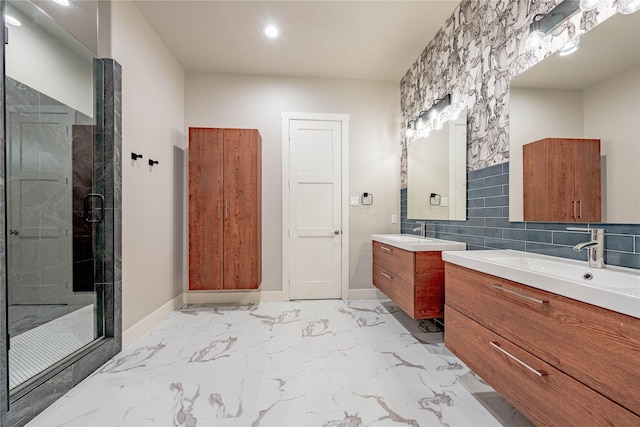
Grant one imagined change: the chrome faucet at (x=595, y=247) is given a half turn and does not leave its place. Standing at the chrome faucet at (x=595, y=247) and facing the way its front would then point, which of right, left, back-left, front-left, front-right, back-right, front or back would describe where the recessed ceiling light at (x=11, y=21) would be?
back

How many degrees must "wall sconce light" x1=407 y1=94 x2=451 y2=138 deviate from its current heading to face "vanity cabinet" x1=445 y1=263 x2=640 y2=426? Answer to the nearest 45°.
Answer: approximately 45° to its left

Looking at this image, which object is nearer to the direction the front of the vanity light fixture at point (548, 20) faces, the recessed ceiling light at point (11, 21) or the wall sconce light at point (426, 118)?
the recessed ceiling light

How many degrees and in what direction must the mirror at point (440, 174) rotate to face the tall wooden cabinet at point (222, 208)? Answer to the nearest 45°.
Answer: approximately 45° to its right

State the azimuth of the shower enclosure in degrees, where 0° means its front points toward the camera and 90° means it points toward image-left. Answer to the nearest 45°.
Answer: approximately 315°

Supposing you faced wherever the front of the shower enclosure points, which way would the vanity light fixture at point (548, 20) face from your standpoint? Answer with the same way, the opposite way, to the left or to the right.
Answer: the opposite way

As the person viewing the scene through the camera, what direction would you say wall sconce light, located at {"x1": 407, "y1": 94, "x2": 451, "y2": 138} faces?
facing the viewer and to the left of the viewer

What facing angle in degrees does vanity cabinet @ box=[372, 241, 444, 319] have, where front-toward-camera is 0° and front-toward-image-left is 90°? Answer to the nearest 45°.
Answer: approximately 45°

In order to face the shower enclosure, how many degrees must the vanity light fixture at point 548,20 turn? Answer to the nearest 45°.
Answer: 0° — it already faces it

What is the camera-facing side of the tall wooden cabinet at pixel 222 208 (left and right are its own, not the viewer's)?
front

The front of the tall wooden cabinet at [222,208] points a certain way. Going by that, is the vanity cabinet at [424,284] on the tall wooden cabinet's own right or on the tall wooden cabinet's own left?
on the tall wooden cabinet's own left

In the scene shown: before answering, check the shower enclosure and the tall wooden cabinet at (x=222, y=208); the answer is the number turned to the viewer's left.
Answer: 0

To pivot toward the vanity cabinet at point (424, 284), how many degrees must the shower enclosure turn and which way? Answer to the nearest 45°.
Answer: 0° — it already faces it
